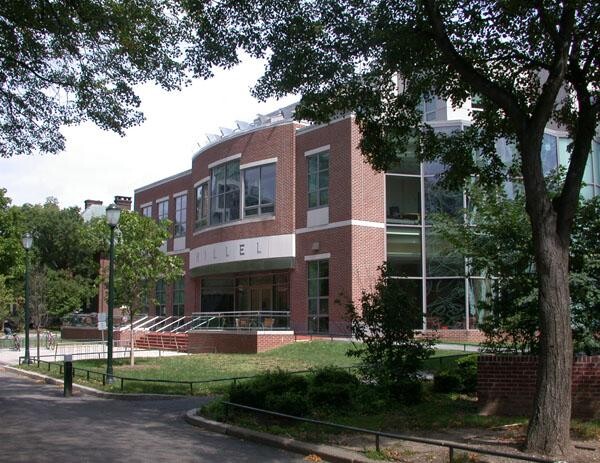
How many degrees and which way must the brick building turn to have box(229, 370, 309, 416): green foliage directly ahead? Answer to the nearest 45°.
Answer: approximately 45° to its left

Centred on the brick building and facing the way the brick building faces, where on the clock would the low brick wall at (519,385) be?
The low brick wall is roughly at 10 o'clock from the brick building.

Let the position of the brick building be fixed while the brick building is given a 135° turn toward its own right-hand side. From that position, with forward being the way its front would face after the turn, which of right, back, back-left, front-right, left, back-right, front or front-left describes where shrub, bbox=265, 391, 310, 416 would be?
back

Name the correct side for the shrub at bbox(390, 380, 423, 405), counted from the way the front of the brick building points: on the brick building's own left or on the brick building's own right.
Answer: on the brick building's own left

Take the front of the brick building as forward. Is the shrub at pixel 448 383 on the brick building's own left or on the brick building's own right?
on the brick building's own left

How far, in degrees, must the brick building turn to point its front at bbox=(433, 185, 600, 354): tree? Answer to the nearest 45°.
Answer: approximately 45° to its left

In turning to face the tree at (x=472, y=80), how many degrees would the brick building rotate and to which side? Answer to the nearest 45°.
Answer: approximately 45° to its left

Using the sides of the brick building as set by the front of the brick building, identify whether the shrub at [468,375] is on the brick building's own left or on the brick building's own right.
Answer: on the brick building's own left

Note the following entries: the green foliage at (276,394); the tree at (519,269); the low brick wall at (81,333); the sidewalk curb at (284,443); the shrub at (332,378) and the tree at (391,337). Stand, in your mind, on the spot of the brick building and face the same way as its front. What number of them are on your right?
1

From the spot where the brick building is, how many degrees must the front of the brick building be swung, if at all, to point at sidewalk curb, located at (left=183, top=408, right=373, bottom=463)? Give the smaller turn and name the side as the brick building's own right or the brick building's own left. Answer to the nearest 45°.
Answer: approximately 45° to the brick building's own left

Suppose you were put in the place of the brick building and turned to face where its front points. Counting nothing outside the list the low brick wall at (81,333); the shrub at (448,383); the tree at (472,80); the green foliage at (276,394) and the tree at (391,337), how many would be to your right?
1

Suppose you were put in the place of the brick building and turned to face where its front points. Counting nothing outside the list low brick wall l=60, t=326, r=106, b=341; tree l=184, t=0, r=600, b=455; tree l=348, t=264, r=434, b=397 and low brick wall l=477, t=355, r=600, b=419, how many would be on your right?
1

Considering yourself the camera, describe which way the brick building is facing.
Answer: facing the viewer and to the left of the viewer

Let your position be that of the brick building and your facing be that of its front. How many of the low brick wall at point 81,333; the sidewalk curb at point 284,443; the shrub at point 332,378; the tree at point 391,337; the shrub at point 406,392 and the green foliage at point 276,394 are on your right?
1

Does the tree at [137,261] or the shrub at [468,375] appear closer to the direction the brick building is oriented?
the tree

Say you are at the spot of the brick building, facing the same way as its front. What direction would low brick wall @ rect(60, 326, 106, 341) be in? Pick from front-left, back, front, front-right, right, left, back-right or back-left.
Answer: right
